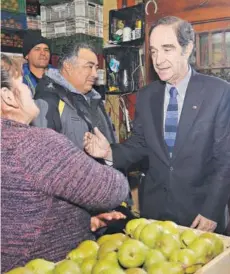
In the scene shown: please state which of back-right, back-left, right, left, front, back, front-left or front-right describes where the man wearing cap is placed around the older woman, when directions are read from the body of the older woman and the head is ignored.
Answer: front-left

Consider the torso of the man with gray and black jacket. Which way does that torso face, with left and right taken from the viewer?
facing the viewer and to the right of the viewer

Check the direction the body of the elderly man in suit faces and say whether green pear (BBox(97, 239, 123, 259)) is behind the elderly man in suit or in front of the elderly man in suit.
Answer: in front

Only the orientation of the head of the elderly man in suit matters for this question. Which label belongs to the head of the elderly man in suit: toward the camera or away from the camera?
toward the camera

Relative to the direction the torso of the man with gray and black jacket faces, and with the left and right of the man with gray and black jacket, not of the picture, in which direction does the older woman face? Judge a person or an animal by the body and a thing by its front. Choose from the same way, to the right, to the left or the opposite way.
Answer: to the left

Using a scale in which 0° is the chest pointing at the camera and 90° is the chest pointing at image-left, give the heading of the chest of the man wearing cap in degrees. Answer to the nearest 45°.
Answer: approximately 315°

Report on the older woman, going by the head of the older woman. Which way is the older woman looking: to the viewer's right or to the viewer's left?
to the viewer's right

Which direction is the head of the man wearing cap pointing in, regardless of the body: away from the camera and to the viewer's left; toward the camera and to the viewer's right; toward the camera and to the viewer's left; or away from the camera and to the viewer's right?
toward the camera and to the viewer's right

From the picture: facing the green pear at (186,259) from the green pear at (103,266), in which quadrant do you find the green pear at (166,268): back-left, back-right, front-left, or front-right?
front-right

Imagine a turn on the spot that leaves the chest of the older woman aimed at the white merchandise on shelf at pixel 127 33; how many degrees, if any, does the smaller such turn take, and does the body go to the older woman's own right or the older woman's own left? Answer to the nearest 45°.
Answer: approximately 45° to the older woman's own left

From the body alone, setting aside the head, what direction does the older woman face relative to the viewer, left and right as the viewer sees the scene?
facing away from the viewer and to the right of the viewer
